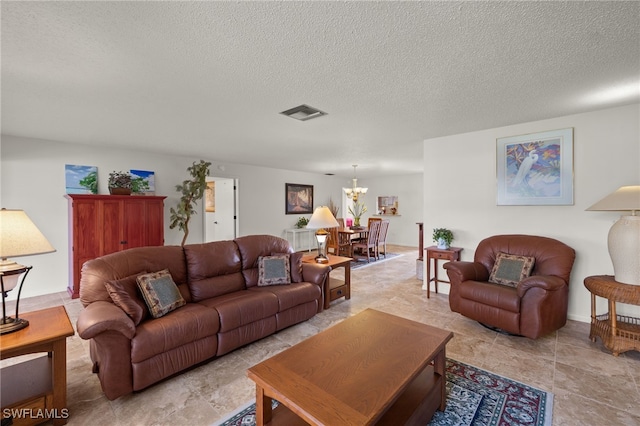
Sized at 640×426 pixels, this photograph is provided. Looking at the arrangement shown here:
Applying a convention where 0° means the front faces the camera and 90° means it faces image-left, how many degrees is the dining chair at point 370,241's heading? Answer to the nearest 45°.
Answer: approximately 135°

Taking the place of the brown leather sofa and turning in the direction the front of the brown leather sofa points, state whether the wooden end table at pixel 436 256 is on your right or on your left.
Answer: on your left

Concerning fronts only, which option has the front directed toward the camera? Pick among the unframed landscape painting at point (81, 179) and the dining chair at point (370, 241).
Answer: the unframed landscape painting

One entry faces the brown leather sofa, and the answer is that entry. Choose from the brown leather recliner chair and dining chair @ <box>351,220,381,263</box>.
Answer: the brown leather recliner chair

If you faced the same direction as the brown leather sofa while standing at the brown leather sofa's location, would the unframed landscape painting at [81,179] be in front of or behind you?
behind

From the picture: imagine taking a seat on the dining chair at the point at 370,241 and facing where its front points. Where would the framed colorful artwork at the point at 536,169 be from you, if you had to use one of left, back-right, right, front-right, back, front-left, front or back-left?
back

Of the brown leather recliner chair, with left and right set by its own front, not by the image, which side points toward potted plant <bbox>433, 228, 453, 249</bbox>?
right

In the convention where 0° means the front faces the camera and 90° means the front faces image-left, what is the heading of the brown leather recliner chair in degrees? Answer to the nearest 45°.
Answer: approximately 45°

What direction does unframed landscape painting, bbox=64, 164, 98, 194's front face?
toward the camera

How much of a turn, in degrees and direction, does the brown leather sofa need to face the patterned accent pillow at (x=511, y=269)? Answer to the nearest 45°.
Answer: approximately 45° to its left

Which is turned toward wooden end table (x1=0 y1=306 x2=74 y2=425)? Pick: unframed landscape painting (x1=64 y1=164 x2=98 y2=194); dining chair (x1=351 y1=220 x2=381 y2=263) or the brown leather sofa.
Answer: the unframed landscape painting

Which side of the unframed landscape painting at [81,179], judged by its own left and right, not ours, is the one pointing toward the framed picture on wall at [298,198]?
left

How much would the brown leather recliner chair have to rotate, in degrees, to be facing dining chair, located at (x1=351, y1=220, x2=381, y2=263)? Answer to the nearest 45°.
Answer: approximately 90° to its right
